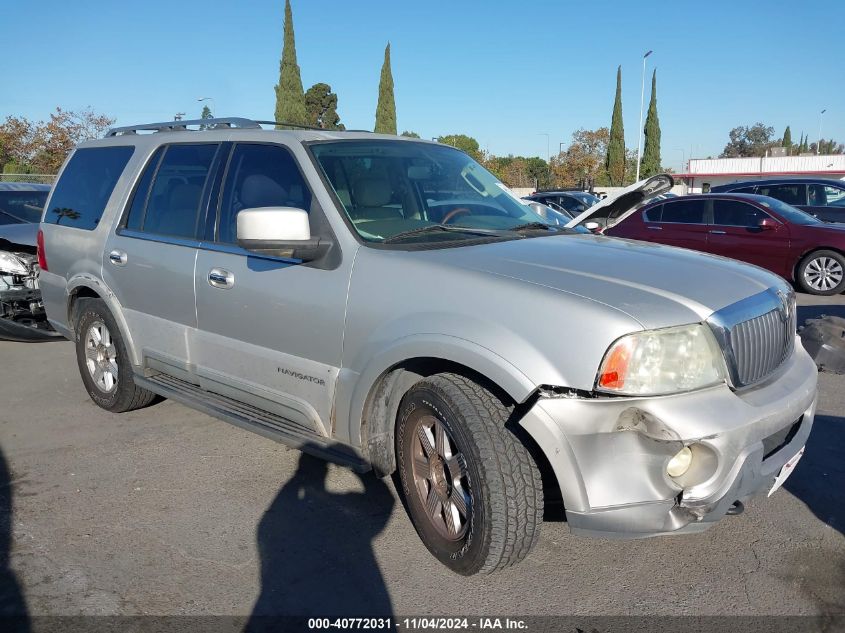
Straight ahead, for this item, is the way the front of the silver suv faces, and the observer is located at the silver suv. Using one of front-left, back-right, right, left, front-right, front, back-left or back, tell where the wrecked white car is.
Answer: back

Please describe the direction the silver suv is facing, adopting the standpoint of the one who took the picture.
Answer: facing the viewer and to the right of the viewer

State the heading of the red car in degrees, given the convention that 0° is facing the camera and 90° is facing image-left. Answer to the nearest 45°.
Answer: approximately 270°

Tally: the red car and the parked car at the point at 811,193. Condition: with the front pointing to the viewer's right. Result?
2

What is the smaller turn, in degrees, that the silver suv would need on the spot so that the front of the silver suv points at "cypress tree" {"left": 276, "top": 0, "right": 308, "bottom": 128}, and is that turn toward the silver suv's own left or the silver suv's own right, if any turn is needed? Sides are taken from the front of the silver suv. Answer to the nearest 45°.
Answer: approximately 135° to the silver suv's own left

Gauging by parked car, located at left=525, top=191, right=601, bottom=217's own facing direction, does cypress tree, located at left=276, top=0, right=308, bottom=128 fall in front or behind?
behind

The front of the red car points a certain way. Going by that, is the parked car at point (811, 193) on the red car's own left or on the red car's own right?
on the red car's own left

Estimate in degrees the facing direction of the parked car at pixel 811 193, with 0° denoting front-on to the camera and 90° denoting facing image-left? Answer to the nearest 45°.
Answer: approximately 270°
